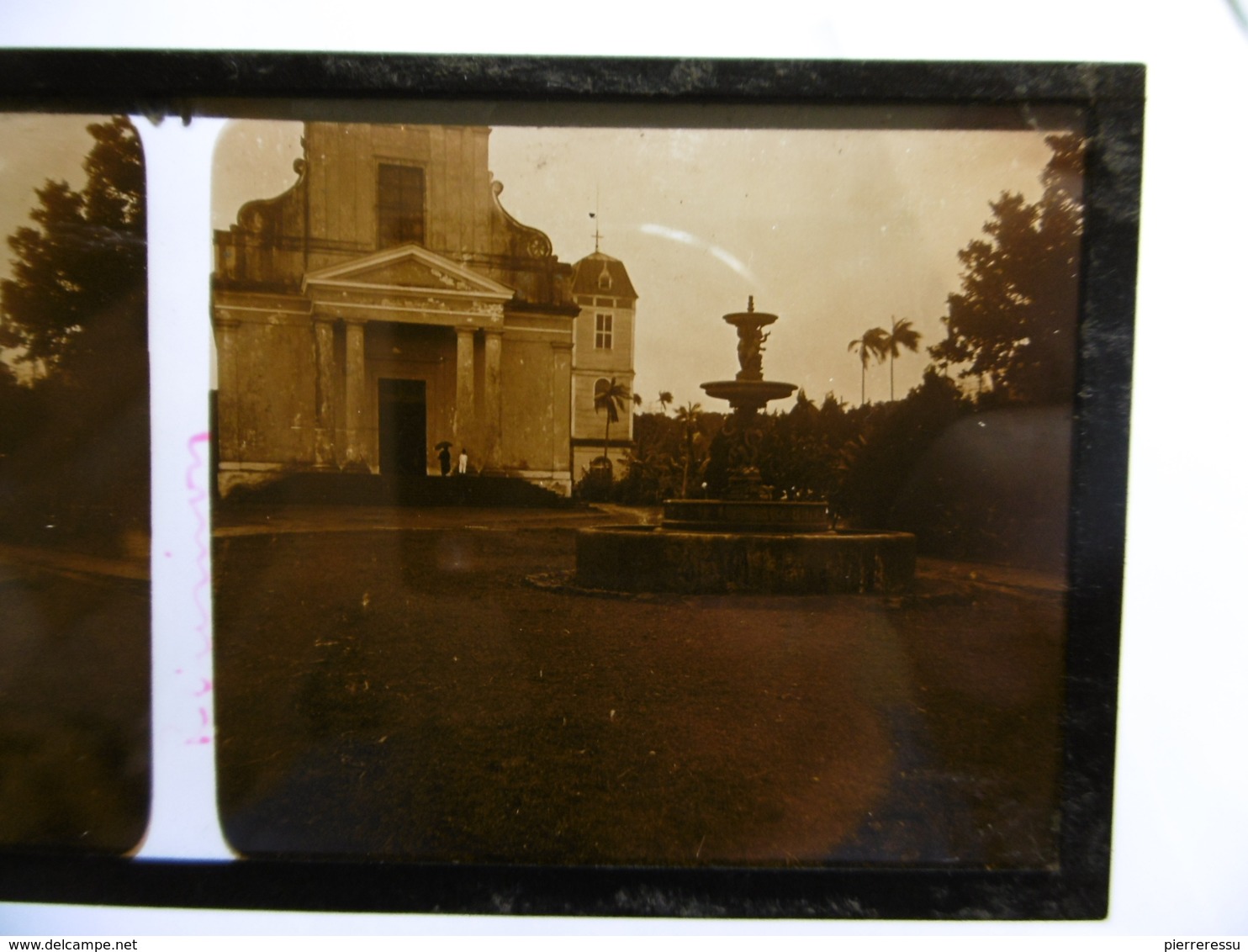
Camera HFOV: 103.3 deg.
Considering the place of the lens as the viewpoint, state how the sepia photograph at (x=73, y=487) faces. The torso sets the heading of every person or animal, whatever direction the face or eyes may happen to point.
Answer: facing the viewer
